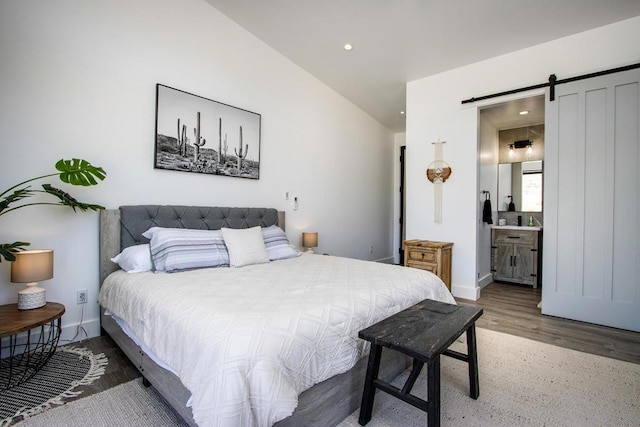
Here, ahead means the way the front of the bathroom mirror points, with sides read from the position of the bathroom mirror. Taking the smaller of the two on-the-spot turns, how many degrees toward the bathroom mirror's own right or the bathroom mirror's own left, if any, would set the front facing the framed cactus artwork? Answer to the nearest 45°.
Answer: approximately 45° to the bathroom mirror's own right

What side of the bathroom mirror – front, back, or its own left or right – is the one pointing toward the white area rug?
front

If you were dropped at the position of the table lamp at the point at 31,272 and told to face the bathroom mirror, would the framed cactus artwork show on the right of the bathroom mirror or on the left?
left

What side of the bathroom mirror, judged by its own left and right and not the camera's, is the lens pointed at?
front

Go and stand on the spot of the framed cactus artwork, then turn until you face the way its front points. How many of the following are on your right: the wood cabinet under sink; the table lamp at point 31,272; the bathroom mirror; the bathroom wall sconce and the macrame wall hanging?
1

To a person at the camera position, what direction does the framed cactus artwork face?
facing the viewer and to the right of the viewer

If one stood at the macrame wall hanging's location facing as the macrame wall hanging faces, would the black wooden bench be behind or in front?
in front

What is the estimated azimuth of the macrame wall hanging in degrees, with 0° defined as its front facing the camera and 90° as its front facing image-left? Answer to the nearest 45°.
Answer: approximately 0°

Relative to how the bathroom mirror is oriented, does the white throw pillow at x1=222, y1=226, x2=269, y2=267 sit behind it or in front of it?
in front

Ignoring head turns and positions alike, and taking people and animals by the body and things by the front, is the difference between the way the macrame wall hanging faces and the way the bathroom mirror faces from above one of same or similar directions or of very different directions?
same or similar directions

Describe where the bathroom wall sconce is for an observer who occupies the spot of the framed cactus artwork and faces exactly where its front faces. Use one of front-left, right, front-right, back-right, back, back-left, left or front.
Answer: front-left

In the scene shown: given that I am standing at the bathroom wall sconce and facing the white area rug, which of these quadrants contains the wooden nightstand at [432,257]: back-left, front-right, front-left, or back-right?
front-right

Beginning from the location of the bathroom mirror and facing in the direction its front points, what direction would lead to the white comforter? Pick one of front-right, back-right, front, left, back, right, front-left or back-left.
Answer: front

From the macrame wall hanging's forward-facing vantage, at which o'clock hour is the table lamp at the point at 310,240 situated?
The table lamp is roughly at 2 o'clock from the macrame wall hanging.

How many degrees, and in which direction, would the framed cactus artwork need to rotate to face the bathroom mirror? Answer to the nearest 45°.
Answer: approximately 45° to its left
